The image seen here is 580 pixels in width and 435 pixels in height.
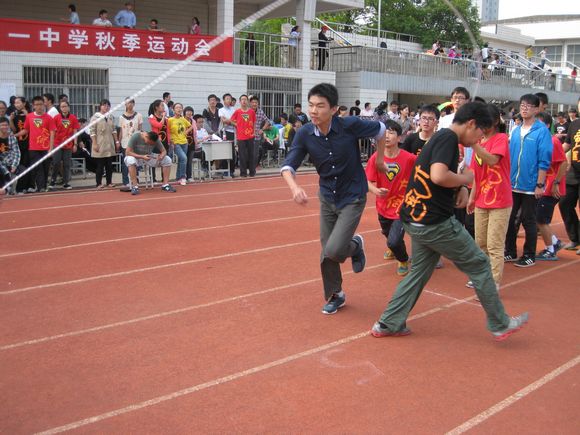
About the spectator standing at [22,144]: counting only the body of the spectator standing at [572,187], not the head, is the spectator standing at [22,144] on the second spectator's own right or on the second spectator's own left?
on the second spectator's own right

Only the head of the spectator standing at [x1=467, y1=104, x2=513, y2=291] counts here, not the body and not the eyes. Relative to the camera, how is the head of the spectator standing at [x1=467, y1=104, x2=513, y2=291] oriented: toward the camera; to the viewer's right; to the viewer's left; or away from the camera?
to the viewer's left

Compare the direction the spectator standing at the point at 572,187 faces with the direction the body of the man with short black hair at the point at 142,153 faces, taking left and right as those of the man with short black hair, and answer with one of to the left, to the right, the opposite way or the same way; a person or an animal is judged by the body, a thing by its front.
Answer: to the right

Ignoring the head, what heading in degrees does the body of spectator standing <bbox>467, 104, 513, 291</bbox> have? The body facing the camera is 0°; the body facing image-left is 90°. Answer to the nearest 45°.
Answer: approximately 45°

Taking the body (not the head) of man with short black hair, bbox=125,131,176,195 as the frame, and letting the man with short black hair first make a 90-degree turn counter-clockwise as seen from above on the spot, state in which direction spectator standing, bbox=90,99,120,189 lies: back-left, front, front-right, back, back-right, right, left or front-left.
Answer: back-left

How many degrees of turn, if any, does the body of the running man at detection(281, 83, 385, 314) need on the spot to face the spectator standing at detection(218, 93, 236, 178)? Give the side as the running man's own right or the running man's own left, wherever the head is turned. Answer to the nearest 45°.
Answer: approximately 135° to the running man's own right

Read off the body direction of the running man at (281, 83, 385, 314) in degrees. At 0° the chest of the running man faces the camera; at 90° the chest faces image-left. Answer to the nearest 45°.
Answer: approximately 45°

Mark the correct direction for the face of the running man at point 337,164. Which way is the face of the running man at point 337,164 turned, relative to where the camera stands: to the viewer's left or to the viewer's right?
to the viewer's left

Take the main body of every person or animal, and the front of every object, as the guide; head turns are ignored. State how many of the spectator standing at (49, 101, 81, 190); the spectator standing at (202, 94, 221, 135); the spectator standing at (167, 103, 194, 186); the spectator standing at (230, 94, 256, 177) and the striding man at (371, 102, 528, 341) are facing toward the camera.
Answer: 4
